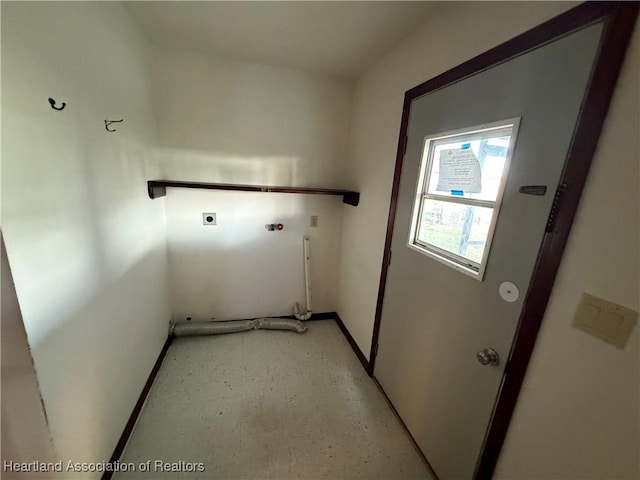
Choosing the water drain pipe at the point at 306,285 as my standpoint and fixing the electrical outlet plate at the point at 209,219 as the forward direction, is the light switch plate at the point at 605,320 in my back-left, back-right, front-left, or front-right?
back-left

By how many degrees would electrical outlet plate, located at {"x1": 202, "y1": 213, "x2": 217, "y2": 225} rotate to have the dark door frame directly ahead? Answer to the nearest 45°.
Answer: approximately 45° to its left

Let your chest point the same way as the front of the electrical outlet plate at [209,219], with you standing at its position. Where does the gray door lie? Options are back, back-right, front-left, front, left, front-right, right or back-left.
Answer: front-left

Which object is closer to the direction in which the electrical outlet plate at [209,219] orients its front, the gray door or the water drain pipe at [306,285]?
the gray door

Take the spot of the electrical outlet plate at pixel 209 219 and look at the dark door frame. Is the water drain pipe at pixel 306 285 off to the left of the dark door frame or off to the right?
left

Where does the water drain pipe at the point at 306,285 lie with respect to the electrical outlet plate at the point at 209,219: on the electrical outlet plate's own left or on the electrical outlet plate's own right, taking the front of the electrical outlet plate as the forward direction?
on the electrical outlet plate's own left

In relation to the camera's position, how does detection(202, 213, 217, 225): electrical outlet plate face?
facing the viewer

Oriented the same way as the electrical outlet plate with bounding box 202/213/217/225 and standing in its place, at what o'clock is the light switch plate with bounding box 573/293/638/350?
the light switch plate with bounding box 573/293/638/350 is roughly at 11 o'clock from the electrical outlet plate with bounding box 202/213/217/225.
